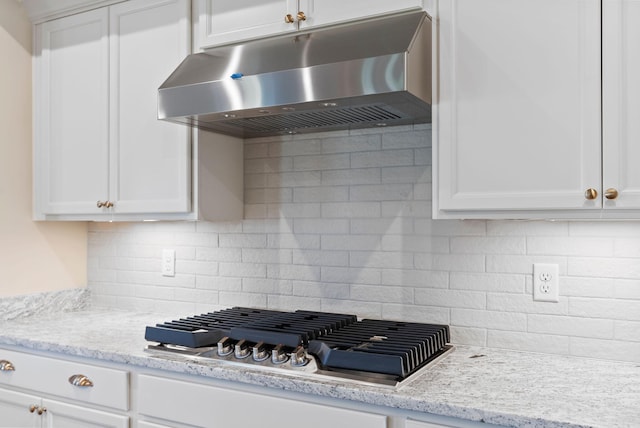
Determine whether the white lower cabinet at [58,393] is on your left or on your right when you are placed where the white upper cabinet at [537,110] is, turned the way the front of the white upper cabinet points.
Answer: on your right

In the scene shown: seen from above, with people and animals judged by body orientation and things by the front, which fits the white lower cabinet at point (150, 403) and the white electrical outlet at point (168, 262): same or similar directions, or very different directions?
same or similar directions

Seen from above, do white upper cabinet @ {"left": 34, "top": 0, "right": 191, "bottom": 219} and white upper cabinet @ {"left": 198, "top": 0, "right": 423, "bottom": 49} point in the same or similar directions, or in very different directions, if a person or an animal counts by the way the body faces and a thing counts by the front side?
same or similar directions

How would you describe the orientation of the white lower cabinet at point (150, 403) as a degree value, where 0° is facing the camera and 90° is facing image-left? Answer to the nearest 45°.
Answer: approximately 45°

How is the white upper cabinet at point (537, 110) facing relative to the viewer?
toward the camera

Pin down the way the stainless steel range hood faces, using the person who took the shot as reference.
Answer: facing the viewer and to the left of the viewer

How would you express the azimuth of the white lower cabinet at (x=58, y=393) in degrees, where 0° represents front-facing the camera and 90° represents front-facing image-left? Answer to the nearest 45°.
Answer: approximately 45°

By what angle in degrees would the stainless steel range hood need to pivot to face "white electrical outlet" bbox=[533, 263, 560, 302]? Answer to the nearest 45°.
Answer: approximately 135° to its left

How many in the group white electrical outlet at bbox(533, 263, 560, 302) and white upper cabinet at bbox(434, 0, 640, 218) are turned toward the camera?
2

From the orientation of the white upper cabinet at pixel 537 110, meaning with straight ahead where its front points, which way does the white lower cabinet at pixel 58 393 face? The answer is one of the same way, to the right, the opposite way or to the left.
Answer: the same way

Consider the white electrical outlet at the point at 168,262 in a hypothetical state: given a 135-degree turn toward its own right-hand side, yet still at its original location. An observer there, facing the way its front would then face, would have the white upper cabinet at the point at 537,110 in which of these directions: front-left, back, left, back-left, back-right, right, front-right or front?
back-right
